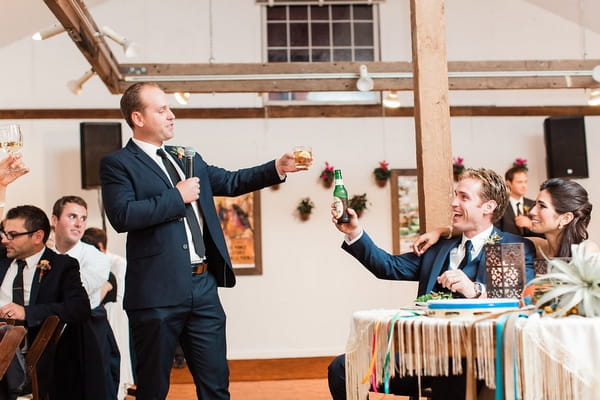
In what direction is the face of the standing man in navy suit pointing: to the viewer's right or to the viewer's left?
to the viewer's right

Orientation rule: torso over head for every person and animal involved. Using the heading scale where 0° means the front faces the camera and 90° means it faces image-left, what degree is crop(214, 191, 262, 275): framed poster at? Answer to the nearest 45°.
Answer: approximately 0°

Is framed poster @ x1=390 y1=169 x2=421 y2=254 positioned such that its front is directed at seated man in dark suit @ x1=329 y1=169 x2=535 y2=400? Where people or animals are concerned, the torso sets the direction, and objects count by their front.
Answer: yes

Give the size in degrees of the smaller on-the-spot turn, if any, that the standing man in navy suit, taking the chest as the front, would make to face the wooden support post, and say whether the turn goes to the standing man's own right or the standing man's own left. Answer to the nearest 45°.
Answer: approximately 45° to the standing man's own left

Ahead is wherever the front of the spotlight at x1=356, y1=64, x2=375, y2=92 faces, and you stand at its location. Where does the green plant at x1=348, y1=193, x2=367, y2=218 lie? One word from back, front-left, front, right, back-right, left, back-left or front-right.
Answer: back

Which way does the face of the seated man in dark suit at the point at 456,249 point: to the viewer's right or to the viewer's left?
to the viewer's left
